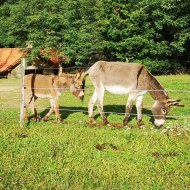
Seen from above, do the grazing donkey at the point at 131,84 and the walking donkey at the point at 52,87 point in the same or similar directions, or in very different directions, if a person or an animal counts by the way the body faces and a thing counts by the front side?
same or similar directions

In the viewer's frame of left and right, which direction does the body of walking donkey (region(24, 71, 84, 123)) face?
facing to the right of the viewer

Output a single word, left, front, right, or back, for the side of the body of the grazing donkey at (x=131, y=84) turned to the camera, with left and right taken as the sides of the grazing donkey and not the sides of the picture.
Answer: right

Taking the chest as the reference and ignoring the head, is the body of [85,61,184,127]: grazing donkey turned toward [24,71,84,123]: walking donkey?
no

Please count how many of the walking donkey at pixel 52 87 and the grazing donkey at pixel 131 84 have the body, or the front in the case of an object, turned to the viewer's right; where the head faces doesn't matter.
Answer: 2

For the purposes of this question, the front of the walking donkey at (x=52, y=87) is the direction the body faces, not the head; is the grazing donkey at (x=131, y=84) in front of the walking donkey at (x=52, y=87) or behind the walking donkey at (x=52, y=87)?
in front
